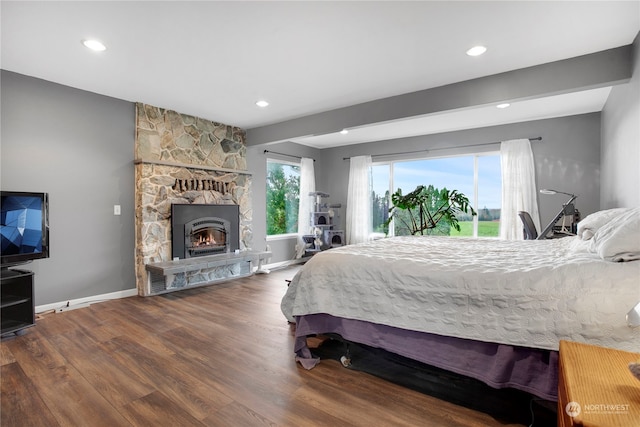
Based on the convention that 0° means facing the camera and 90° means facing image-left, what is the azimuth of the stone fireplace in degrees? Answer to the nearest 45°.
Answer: approximately 315°

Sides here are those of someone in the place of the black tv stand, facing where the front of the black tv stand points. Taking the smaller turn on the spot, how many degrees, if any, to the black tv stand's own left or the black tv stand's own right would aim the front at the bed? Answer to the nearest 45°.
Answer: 0° — it already faces it

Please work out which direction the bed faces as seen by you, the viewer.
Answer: facing away from the viewer and to the left of the viewer

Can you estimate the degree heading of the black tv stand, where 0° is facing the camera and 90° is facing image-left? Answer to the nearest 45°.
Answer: approximately 315°

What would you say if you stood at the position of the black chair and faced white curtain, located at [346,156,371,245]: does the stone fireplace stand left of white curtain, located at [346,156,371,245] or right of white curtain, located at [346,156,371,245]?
left

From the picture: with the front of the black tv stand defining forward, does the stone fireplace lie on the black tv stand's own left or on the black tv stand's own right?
on the black tv stand's own left
